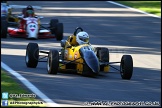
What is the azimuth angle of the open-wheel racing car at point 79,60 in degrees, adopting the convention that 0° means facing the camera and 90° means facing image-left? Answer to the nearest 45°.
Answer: approximately 315°

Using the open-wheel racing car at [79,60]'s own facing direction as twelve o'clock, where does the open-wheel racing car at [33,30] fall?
the open-wheel racing car at [33,30] is roughly at 7 o'clock from the open-wheel racing car at [79,60].

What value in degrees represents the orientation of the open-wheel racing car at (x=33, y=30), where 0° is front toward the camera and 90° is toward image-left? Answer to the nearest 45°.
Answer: approximately 0°
